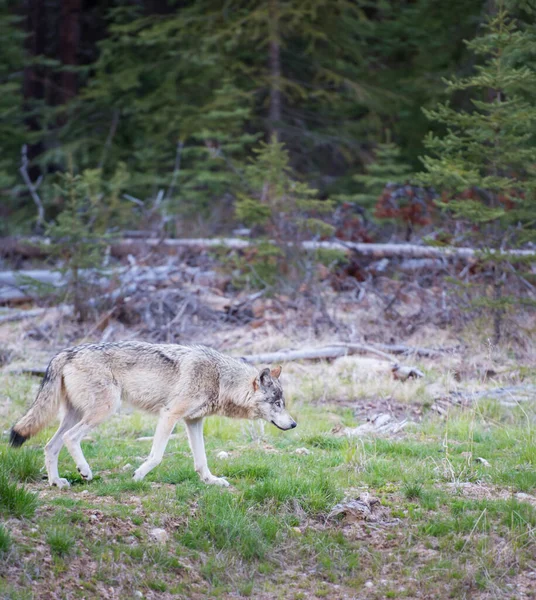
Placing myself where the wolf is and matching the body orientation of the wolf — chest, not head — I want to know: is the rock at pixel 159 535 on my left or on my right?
on my right

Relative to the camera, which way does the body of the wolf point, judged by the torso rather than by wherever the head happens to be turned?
to the viewer's right

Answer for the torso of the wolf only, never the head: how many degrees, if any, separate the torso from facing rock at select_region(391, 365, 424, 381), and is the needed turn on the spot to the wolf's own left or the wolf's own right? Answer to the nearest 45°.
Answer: approximately 45° to the wolf's own left

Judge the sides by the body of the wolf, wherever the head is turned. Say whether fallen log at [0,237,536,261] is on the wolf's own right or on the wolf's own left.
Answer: on the wolf's own left

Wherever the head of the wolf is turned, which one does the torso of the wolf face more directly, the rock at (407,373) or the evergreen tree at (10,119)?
the rock

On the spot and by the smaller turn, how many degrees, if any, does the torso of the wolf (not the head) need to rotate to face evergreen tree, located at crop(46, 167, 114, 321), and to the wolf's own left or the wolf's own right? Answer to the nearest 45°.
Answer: approximately 90° to the wolf's own left

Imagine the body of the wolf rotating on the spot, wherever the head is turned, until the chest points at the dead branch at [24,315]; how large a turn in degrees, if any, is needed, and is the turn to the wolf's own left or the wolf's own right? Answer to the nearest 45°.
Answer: approximately 90° to the wolf's own left
